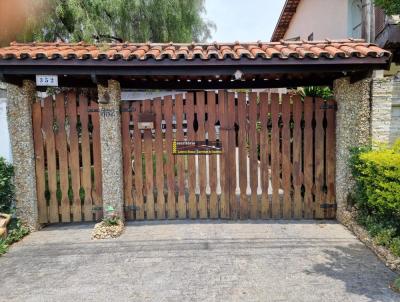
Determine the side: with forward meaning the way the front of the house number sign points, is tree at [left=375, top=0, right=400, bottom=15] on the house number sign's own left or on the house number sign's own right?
on the house number sign's own left

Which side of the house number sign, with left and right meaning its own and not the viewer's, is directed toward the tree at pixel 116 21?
back

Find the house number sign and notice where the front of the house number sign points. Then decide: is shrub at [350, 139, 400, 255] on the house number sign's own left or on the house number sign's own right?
on the house number sign's own left

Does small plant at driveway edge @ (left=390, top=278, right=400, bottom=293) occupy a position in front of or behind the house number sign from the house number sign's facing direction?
in front

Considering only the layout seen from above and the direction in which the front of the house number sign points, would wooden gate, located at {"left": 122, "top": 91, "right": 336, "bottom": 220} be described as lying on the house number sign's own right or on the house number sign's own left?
on the house number sign's own left

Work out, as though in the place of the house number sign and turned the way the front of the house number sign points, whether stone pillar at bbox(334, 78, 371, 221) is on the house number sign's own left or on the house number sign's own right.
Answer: on the house number sign's own left

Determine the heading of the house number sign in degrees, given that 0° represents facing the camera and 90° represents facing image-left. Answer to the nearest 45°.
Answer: approximately 0°
